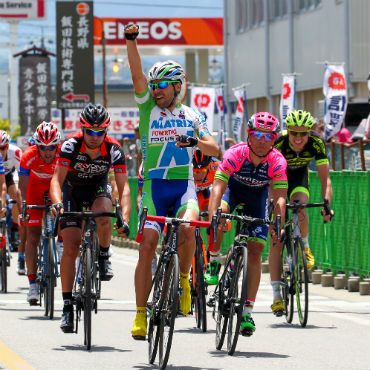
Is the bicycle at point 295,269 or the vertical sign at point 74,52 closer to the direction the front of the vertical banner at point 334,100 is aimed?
the bicycle

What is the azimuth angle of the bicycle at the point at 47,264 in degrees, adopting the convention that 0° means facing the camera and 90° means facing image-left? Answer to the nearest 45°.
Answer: approximately 0°

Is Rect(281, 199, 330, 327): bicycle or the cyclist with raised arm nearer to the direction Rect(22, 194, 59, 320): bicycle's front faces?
the cyclist with raised arm

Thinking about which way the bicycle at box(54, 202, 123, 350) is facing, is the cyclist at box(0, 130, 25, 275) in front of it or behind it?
behind

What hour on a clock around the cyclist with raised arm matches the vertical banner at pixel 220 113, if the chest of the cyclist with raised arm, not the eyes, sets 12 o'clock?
The vertical banner is roughly at 6 o'clock from the cyclist with raised arm.

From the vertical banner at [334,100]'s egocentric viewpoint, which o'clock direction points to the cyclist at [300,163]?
The cyclist is roughly at 12 o'clock from the vertical banner.
